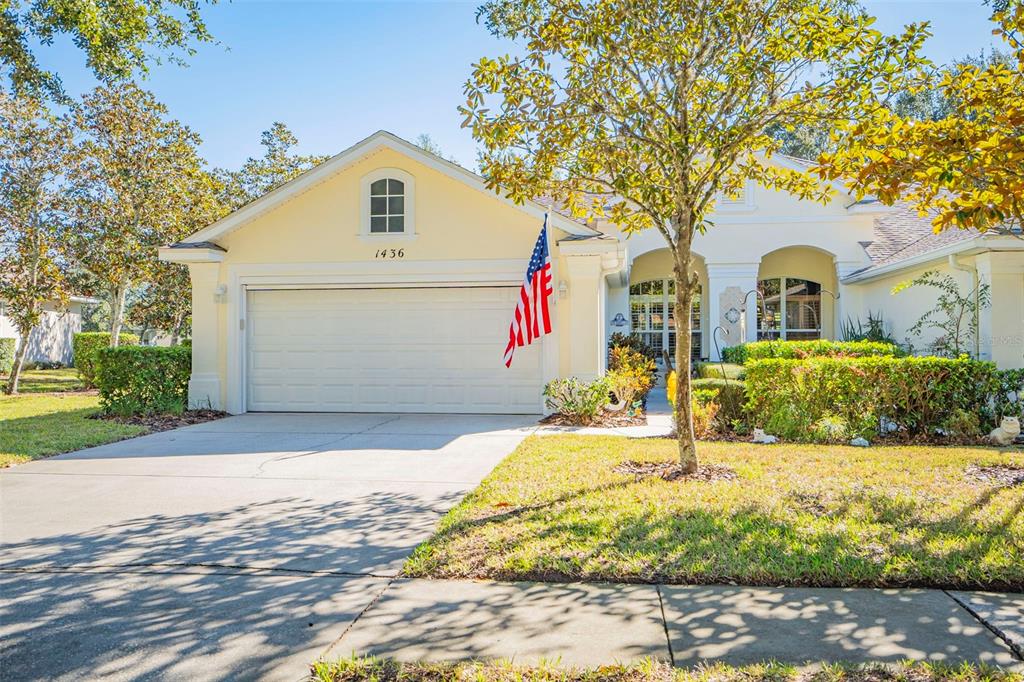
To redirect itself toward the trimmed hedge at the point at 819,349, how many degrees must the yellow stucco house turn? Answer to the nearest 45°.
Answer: approximately 90° to its left

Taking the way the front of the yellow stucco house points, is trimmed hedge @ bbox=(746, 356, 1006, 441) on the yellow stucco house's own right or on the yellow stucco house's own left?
on the yellow stucco house's own left

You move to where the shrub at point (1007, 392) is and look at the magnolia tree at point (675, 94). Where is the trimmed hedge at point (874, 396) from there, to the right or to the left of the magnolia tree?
right

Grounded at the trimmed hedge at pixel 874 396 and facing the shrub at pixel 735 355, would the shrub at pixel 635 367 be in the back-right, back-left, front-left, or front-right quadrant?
front-left

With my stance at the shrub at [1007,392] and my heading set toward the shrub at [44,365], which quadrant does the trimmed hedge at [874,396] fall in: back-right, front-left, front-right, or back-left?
front-left

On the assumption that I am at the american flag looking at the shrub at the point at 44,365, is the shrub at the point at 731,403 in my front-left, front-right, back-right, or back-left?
back-right

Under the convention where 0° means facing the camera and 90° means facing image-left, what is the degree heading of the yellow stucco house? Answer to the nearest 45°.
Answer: approximately 0°

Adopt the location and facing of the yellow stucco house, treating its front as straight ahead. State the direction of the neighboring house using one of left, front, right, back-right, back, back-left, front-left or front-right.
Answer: back-right

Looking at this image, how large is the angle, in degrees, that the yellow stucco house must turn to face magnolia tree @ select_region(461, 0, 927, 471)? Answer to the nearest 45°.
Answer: approximately 45° to its left

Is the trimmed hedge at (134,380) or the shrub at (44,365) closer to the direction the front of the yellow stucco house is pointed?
the trimmed hedge

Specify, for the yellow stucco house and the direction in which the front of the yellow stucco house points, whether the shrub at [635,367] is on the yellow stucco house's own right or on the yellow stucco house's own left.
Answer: on the yellow stucco house's own left

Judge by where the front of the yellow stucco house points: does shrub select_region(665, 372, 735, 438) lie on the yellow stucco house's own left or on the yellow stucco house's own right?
on the yellow stucco house's own left

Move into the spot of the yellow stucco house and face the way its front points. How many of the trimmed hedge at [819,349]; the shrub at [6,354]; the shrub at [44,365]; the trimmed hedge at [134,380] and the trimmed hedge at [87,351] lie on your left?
1

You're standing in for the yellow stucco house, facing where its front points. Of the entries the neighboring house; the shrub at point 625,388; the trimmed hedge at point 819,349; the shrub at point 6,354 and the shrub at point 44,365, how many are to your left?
2
